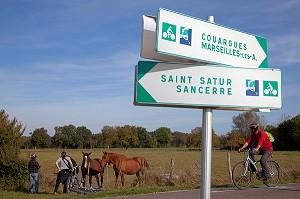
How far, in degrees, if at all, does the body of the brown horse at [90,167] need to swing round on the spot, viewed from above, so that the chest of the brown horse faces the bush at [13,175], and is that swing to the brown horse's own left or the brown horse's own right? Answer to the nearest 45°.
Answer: approximately 90° to the brown horse's own right

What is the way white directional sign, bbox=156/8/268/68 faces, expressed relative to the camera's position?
facing the viewer and to the right of the viewer

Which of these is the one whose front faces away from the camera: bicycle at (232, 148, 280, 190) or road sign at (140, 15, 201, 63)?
the road sign

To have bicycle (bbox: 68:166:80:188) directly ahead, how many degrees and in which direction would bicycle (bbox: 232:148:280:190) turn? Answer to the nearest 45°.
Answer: approximately 90° to its right

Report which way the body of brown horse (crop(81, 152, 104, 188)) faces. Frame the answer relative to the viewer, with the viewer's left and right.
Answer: facing the viewer and to the left of the viewer

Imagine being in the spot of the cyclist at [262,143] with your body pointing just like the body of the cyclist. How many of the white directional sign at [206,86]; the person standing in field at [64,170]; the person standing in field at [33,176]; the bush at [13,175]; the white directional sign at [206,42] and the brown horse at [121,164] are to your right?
4

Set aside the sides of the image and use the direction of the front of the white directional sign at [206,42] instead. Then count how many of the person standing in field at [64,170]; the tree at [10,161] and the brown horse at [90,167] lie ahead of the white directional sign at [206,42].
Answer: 0

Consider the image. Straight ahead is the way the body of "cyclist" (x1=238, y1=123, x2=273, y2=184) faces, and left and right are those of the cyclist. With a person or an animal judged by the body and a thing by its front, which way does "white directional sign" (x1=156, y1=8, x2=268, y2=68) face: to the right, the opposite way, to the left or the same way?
to the left

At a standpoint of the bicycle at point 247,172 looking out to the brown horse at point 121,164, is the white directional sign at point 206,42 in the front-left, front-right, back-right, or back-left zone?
back-left

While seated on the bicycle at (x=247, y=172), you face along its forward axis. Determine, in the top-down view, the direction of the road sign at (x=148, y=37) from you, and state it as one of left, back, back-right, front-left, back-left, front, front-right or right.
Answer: front-left

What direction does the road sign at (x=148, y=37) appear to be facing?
away from the camera

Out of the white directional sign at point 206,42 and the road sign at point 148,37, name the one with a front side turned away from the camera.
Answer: the road sign

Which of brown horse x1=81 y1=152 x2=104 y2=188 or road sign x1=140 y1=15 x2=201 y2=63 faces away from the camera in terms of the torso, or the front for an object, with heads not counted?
the road sign
